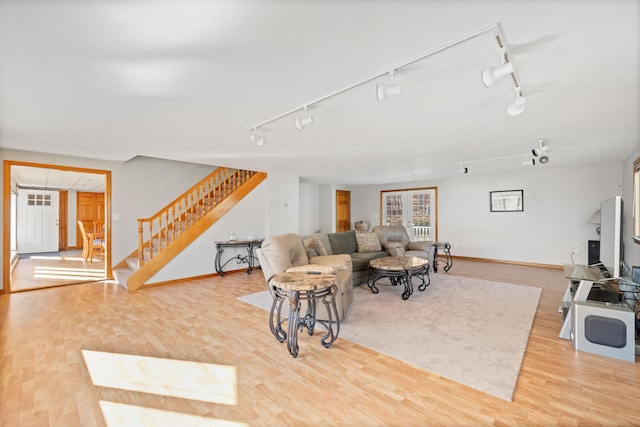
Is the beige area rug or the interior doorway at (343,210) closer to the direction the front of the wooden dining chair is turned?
the interior doorway

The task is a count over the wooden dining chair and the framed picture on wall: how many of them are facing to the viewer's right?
1

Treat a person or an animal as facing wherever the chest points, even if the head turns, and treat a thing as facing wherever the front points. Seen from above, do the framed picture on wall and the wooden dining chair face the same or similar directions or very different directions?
very different directions

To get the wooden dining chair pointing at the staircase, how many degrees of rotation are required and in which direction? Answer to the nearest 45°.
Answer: approximately 45° to its right

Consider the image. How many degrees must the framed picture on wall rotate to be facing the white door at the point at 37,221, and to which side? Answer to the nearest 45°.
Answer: approximately 45° to its right

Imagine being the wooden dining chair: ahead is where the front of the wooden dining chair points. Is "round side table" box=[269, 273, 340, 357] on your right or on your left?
on your right

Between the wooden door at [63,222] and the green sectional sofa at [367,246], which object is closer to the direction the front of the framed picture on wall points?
the green sectional sofa

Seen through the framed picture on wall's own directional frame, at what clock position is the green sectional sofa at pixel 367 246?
The green sectional sofa is roughly at 1 o'clock from the framed picture on wall.

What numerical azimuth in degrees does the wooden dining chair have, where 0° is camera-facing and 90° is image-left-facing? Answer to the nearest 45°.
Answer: approximately 270°

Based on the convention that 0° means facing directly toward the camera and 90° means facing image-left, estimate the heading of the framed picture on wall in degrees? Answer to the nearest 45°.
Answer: approximately 0°

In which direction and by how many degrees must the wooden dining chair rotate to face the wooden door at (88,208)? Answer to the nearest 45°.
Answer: approximately 90° to its left

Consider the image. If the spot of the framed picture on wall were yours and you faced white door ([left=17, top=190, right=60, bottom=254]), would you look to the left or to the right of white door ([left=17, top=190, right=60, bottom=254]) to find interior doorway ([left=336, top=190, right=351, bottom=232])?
right
